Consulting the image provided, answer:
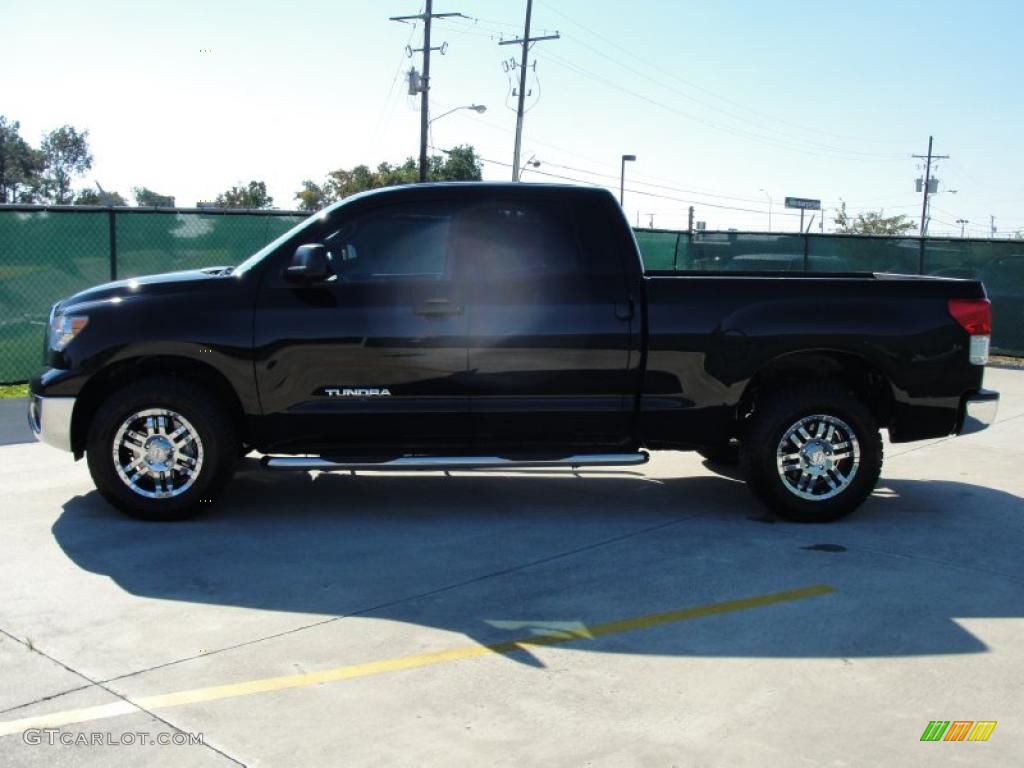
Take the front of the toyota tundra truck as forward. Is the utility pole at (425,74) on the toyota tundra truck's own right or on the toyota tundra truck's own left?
on the toyota tundra truck's own right

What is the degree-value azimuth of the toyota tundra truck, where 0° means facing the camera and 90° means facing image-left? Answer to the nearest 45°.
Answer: approximately 90°

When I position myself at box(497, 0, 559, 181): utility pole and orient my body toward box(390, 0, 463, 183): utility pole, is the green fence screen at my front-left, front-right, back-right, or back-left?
front-left

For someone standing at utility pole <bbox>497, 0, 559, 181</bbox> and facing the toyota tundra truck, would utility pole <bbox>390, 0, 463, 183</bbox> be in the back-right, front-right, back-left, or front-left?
front-right

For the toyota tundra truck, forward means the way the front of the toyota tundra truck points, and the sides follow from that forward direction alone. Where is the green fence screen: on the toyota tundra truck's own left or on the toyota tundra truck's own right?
on the toyota tundra truck's own right

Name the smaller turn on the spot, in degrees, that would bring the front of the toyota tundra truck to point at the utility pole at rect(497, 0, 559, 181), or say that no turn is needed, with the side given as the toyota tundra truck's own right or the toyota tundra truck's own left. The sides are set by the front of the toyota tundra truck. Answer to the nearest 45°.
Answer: approximately 90° to the toyota tundra truck's own right
